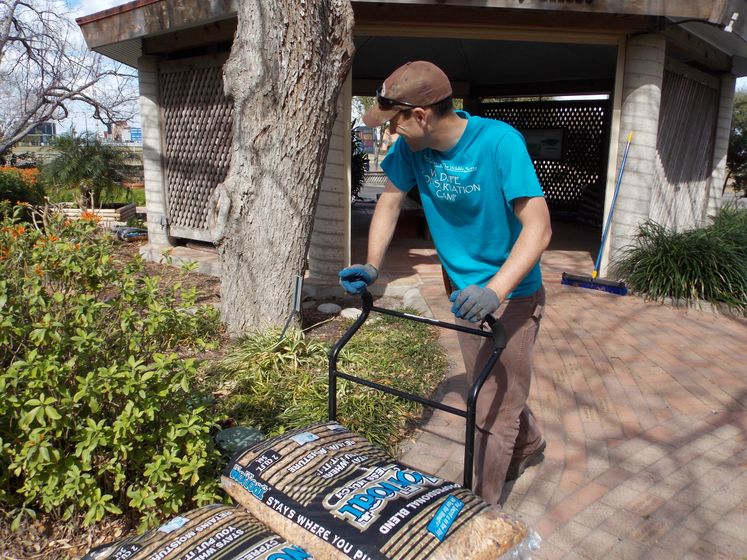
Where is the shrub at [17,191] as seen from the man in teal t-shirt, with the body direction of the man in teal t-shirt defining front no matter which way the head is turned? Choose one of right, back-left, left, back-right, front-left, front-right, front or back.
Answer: right

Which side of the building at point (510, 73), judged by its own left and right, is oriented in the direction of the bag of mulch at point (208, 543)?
front

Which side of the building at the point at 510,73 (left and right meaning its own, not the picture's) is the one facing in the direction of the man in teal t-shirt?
front

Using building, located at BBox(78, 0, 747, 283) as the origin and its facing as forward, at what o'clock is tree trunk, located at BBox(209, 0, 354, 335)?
The tree trunk is roughly at 1 o'clock from the building.

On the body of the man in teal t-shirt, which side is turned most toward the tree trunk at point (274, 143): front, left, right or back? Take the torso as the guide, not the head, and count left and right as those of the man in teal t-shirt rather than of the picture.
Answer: right

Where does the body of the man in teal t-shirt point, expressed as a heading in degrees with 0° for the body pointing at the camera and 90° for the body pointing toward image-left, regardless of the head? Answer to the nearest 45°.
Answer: approximately 45°

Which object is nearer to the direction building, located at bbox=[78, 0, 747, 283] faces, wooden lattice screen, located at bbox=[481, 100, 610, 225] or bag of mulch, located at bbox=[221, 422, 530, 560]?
the bag of mulch

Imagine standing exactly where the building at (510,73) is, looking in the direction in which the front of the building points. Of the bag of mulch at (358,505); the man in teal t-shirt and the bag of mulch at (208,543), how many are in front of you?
3

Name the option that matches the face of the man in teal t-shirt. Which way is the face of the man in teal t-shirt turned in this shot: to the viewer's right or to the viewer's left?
to the viewer's left

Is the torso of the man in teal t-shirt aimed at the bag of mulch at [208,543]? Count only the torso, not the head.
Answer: yes

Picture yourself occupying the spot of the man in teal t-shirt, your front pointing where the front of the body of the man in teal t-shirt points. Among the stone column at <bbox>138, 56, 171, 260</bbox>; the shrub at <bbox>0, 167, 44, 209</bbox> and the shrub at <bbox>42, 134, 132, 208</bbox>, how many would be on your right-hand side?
3

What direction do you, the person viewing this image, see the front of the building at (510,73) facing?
facing the viewer

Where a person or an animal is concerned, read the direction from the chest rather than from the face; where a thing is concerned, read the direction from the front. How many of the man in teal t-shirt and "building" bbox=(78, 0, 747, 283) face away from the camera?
0

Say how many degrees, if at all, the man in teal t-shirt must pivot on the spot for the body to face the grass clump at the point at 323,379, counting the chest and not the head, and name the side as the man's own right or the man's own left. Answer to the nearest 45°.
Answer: approximately 90° to the man's own right

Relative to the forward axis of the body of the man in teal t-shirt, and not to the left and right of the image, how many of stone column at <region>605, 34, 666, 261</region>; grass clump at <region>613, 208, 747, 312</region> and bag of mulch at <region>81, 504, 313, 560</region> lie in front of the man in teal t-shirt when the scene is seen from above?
1
